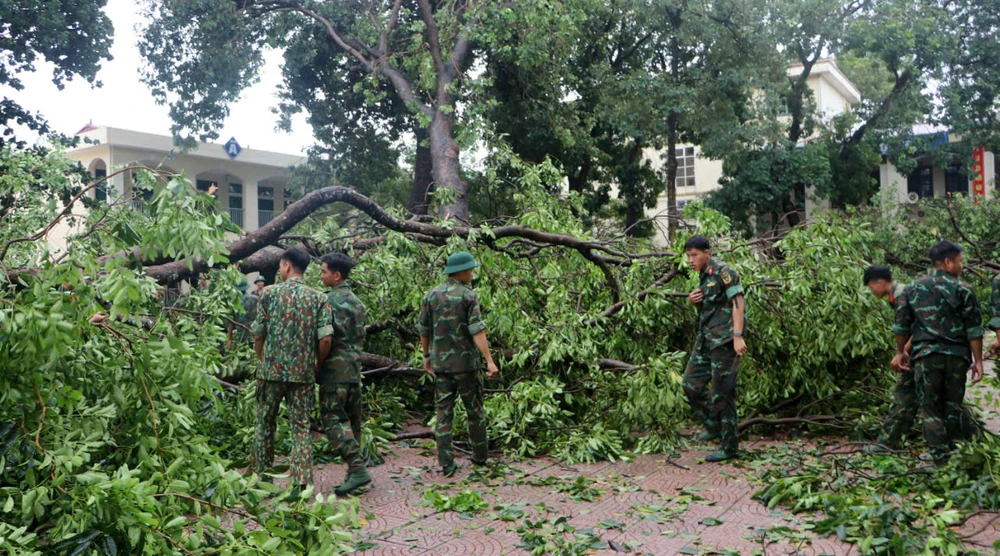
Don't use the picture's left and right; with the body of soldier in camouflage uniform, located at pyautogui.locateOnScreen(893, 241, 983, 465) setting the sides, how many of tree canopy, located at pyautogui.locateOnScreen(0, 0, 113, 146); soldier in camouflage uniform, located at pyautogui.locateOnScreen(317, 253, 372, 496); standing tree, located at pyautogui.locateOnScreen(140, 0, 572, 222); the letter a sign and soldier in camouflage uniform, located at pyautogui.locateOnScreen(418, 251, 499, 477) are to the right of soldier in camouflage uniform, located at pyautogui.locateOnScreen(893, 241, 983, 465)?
0

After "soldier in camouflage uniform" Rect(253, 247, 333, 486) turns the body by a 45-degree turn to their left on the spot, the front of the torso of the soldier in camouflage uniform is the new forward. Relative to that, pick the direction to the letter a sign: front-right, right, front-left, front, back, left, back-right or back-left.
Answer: front-right

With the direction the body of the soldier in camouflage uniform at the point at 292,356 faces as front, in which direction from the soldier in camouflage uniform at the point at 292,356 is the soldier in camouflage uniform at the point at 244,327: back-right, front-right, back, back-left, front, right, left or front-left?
front

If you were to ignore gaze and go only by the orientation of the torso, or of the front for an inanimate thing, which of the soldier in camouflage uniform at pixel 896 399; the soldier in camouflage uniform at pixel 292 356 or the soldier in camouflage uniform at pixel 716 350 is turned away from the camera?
the soldier in camouflage uniform at pixel 292 356

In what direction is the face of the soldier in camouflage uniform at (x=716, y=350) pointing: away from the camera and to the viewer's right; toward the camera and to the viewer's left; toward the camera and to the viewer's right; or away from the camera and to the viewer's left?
toward the camera and to the viewer's left

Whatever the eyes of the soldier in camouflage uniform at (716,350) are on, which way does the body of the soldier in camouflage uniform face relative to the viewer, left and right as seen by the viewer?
facing the viewer and to the left of the viewer

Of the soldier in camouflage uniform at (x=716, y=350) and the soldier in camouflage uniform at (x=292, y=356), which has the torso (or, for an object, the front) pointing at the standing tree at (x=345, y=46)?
the soldier in camouflage uniform at (x=292, y=356)

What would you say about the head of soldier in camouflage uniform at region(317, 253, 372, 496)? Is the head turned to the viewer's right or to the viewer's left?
to the viewer's left

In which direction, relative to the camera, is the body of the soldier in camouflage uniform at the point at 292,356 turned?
away from the camera

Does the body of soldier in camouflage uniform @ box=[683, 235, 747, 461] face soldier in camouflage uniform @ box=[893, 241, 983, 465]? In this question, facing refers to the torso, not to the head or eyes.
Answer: no

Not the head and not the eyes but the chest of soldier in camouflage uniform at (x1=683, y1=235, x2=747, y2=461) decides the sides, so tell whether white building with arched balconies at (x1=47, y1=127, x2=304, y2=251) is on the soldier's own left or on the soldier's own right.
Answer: on the soldier's own right

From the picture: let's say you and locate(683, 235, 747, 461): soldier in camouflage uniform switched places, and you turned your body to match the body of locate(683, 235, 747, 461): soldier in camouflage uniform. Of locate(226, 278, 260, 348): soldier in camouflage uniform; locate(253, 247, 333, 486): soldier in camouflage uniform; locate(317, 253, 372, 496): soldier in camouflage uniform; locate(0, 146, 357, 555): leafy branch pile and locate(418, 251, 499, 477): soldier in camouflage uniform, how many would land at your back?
0

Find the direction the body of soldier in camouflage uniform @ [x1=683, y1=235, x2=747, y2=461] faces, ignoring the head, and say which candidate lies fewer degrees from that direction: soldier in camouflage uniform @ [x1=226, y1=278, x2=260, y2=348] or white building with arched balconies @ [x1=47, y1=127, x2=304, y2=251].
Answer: the soldier in camouflage uniform
